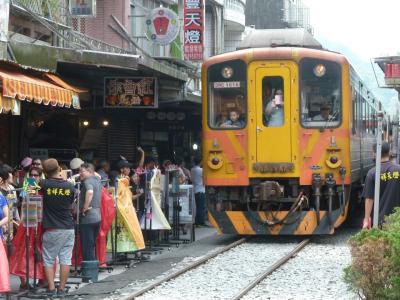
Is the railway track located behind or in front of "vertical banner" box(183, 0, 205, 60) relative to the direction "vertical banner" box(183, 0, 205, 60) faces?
in front

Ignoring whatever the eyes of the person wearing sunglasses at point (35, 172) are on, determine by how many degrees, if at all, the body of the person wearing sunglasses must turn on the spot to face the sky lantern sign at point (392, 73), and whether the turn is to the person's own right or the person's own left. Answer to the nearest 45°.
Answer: approximately 135° to the person's own left

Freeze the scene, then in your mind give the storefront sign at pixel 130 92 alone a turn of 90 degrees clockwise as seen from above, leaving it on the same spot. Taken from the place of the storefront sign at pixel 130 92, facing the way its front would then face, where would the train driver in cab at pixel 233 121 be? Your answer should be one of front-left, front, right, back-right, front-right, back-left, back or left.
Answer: back-left

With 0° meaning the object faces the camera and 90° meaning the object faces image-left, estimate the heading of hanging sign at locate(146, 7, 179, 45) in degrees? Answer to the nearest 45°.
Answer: approximately 0°

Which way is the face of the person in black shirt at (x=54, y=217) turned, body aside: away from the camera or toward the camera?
away from the camera

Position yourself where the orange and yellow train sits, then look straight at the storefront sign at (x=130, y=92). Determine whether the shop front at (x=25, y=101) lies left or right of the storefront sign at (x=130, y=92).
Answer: left

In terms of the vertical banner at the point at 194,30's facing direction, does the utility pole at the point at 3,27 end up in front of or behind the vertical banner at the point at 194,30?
in front

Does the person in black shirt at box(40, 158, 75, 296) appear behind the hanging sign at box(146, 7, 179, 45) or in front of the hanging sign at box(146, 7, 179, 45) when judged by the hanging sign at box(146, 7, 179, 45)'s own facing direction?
in front
